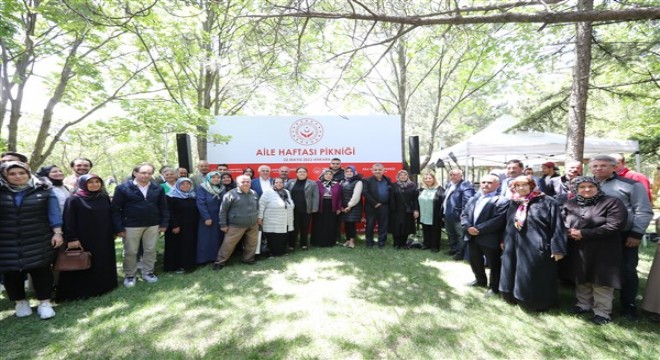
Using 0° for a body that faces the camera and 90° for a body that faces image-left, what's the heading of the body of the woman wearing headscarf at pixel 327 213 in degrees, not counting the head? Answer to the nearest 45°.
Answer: approximately 0°

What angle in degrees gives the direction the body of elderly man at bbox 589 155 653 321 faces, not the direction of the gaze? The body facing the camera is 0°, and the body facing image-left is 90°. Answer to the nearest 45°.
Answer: approximately 45°

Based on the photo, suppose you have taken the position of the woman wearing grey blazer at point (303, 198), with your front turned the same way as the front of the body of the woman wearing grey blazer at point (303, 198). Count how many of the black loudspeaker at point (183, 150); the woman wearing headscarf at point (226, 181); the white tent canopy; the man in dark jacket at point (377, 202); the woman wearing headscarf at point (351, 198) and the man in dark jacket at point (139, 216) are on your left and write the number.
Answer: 3

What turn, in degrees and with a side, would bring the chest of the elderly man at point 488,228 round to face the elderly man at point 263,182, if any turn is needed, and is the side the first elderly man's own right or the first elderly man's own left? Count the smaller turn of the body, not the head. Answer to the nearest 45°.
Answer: approximately 45° to the first elderly man's own right

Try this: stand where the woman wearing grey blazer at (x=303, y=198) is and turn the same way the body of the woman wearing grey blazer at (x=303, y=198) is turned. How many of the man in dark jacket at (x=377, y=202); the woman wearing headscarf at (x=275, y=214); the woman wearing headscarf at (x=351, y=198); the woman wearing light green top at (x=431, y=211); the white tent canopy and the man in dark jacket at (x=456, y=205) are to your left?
5

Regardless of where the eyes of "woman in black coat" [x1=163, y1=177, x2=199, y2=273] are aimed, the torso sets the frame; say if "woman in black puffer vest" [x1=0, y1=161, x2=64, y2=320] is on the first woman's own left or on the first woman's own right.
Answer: on the first woman's own right

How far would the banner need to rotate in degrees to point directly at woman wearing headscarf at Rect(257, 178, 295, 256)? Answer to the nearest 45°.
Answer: approximately 45° to its right

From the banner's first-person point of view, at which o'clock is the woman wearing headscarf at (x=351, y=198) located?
The woman wearing headscarf is roughly at 11 o'clock from the banner.

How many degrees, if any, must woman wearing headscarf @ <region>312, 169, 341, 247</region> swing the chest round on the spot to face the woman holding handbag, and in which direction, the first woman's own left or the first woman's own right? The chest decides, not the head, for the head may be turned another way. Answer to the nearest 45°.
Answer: approximately 45° to the first woman's own right
